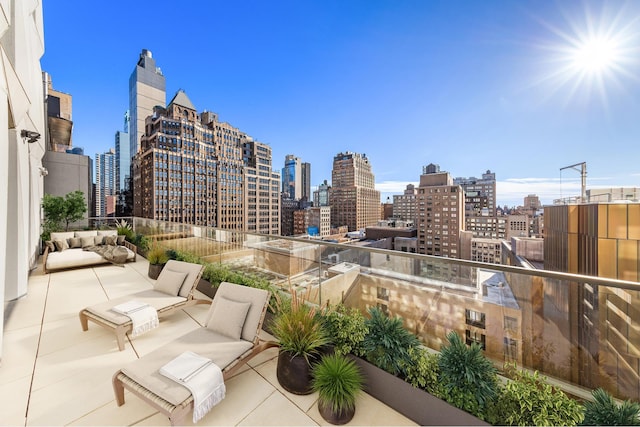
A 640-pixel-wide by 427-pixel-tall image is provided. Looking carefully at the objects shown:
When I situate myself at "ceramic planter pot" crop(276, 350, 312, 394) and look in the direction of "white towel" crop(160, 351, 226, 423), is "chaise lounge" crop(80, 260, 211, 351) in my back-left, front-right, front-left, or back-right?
front-right

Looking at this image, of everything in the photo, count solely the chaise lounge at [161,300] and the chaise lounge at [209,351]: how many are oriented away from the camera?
0

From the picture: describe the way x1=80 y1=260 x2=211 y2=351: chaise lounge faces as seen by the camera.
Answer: facing the viewer and to the left of the viewer

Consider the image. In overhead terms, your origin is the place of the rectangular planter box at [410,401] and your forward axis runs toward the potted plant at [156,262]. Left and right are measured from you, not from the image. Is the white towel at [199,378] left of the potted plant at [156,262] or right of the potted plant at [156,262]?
left

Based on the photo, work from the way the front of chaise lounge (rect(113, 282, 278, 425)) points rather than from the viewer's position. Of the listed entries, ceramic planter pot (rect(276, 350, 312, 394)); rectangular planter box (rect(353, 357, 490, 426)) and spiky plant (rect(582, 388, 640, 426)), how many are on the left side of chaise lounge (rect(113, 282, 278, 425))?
3

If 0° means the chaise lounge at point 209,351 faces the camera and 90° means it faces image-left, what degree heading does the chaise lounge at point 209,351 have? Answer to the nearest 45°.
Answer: approximately 45°

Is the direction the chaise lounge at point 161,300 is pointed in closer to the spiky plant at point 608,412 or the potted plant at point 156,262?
the spiky plant

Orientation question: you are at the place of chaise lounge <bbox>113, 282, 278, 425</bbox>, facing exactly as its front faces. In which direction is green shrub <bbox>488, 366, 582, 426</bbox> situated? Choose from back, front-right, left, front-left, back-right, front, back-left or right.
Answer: left

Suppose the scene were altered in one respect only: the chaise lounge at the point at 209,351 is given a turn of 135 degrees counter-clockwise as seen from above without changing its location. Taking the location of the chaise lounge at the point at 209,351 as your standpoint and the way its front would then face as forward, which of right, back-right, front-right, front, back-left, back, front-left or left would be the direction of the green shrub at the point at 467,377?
front-right

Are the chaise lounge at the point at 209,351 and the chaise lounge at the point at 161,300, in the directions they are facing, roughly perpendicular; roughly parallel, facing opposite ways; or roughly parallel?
roughly parallel

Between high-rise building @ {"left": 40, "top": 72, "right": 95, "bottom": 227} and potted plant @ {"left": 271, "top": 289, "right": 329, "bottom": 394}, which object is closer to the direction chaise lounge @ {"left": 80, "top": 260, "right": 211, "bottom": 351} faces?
the potted plant

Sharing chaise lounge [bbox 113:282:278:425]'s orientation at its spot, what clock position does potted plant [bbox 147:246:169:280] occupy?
The potted plant is roughly at 4 o'clock from the chaise lounge.

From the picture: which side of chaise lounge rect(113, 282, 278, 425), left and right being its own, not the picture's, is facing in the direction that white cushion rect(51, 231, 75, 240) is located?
right

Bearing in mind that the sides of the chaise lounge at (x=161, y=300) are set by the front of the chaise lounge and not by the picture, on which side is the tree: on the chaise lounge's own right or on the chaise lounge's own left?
on the chaise lounge's own right

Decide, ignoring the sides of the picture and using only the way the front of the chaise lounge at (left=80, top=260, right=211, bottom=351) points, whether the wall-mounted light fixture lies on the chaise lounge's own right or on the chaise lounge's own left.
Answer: on the chaise lounge's own right

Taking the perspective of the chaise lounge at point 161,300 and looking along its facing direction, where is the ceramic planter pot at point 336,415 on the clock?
The ceramic planter pot is roughly at 10 o'clock from the chaise lounge.

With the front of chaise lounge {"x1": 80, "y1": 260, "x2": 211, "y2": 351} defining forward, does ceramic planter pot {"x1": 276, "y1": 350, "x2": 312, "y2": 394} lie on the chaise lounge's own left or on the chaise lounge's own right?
on the chaise lounge's own left
